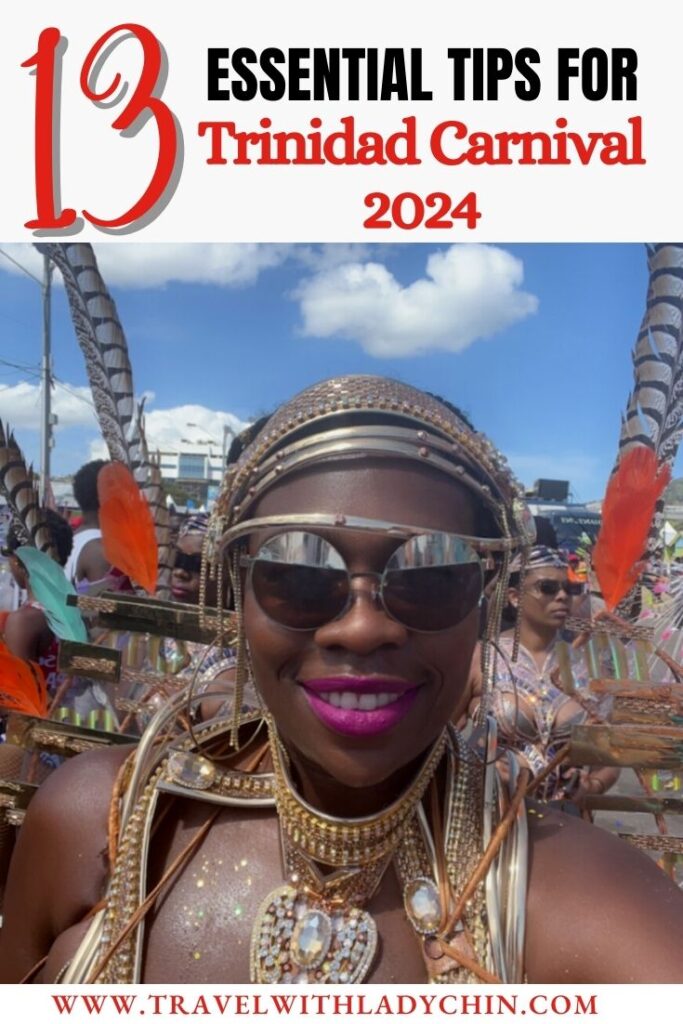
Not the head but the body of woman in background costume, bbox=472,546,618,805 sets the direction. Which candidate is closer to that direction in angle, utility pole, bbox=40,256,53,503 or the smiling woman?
the smiling woman

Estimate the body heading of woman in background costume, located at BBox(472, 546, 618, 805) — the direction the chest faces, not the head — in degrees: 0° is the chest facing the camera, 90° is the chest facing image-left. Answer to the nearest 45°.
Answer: approximately 315°

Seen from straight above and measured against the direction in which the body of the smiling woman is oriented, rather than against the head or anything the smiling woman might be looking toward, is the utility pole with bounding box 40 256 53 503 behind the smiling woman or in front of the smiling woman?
behind

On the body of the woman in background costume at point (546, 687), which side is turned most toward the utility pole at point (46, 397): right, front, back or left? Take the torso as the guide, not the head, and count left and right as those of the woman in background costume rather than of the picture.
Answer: back

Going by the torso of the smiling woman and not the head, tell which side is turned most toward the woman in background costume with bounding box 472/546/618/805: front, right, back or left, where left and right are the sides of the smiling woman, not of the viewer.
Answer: back

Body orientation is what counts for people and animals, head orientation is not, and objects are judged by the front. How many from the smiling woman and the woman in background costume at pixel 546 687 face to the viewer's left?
0

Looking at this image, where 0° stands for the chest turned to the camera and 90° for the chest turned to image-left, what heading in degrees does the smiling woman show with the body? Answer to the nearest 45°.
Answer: approximately 0°
